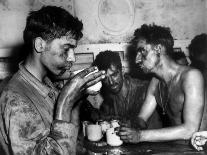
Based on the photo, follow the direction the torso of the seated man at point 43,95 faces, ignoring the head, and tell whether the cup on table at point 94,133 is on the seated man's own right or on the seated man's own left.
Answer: on the seated man's own left

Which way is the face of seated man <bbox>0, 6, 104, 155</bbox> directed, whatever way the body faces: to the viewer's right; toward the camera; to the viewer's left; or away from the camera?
to the viewer's right

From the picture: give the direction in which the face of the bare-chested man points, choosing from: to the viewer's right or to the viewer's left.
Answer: to the viewer's left

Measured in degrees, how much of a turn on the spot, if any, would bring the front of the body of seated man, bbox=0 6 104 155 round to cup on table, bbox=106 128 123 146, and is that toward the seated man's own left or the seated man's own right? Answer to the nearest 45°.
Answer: approximately 45° to the seated man's own left

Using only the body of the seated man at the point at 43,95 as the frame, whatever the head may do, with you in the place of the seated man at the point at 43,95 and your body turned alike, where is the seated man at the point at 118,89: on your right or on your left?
on your left

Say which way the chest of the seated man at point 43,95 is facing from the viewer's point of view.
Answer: to the viewer's right

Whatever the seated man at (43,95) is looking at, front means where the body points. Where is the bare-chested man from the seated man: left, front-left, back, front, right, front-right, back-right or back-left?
front-left
